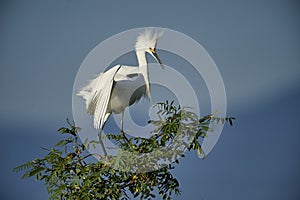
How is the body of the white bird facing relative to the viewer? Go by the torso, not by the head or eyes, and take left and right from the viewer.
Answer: facing to the right of the viewer
